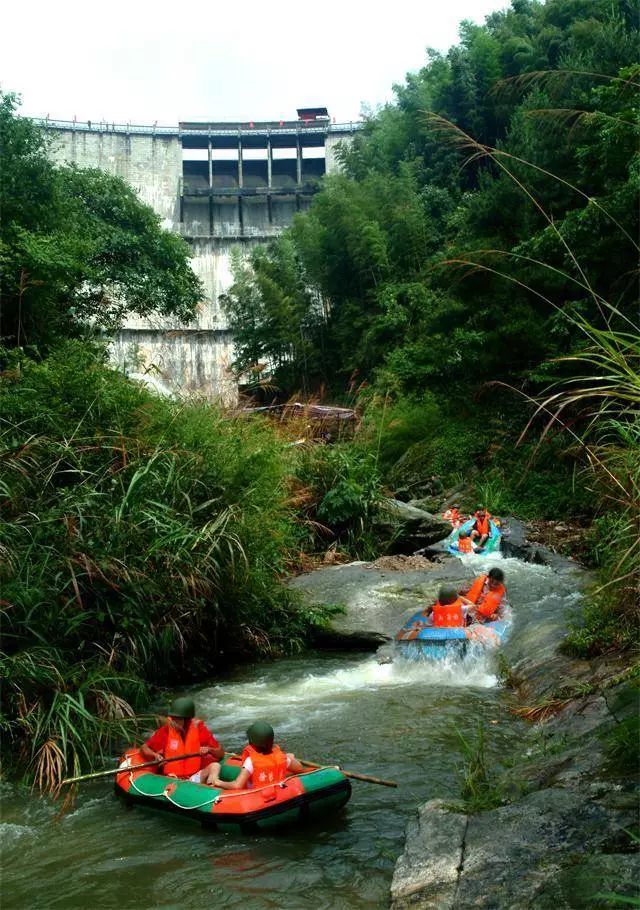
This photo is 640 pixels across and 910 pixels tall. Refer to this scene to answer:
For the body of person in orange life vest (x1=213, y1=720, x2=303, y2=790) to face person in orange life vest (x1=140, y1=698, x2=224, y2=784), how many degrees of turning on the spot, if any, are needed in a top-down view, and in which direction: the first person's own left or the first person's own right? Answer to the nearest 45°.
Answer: approximately 45° to the first person's own left

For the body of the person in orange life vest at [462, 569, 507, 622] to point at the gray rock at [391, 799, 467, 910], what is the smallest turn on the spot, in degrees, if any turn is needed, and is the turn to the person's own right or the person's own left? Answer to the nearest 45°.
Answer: approximately 45° to the person's own left

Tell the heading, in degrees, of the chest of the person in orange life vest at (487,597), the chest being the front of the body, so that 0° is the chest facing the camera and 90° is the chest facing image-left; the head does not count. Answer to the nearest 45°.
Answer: approximately 45°

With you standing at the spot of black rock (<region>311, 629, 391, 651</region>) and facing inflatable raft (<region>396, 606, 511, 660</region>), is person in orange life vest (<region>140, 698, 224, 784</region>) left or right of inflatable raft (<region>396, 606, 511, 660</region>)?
right

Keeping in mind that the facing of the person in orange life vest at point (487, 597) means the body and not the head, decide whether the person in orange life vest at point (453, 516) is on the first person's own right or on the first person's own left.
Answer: on the first person's own right

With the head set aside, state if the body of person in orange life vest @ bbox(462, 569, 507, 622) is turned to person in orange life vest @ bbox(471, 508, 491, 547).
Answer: no

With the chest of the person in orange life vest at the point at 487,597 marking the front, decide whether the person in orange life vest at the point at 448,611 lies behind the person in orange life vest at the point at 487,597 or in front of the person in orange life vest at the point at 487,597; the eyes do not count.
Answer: in front

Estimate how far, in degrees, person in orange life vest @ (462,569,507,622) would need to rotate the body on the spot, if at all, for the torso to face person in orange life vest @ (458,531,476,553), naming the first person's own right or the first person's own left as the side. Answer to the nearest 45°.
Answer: approximately 135° to the first person's own right
